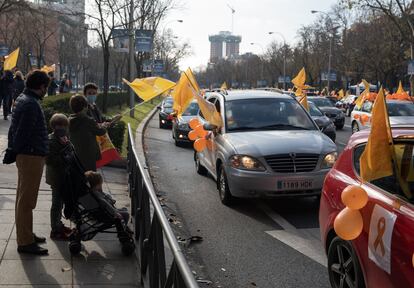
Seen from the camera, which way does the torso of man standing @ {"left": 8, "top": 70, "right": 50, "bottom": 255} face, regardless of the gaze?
to the viewer's right

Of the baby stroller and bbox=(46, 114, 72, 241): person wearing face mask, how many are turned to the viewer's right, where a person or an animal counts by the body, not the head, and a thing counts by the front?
2

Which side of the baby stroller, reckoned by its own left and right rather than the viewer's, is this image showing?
right

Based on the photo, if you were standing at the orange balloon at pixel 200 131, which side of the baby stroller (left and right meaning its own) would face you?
left

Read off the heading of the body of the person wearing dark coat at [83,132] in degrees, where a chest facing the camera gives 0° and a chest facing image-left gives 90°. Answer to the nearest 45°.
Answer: approximately 225°

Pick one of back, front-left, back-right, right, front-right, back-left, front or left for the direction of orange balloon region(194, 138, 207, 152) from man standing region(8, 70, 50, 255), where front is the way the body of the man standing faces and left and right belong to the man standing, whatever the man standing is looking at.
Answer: front-left

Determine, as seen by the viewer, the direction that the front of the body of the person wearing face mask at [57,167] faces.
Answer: to the viewer's right

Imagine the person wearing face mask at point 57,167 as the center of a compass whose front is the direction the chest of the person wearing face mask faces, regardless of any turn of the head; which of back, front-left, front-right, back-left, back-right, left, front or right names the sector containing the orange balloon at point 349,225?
front-right

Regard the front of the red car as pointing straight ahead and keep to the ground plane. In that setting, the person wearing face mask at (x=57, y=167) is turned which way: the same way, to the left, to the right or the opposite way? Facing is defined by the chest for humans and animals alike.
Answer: to the left

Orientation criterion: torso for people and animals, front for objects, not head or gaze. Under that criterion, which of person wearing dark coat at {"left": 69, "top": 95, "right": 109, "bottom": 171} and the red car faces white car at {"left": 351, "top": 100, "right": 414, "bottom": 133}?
the person wearing dark coat
